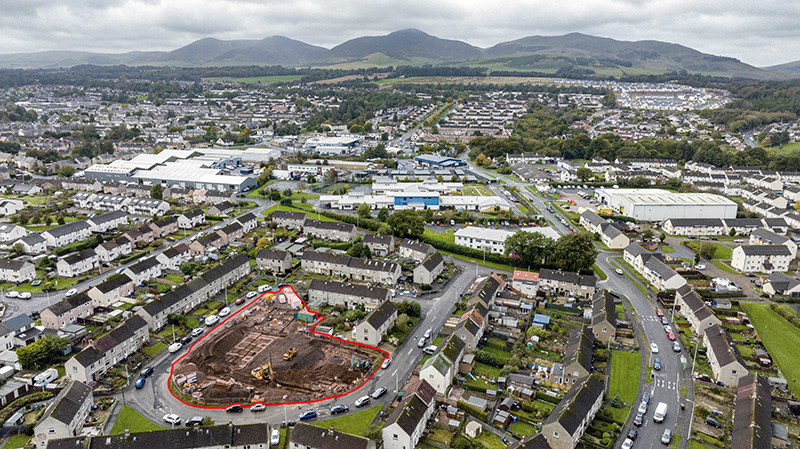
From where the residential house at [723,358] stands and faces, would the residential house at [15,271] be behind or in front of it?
in front

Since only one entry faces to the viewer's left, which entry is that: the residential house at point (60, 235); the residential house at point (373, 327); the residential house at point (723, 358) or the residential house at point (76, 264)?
the residential house at point (723, 358)

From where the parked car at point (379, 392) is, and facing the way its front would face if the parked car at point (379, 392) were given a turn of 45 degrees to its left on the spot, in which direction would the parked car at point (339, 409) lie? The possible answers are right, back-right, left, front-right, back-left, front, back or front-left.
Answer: front-right

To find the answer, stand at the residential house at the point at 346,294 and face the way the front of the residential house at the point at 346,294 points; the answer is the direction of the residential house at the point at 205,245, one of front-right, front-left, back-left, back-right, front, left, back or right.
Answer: back-right

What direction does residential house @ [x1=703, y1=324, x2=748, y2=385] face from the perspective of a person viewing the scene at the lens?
facing to the left of the viewer

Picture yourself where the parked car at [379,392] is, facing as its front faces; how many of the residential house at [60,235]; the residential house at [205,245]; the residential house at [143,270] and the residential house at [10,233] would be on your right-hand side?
4

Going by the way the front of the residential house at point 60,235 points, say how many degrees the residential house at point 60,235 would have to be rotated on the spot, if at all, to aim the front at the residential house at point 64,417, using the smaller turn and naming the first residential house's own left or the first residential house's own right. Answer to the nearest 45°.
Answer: approximately 45° to the first residential house's own right

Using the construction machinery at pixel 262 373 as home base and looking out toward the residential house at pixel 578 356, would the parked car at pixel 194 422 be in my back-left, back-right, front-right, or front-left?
back-right

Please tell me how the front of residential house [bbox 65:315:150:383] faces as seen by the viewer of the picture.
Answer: facing the viewer and to the right of the viewer

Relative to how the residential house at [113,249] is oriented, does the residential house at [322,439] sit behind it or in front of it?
in front
